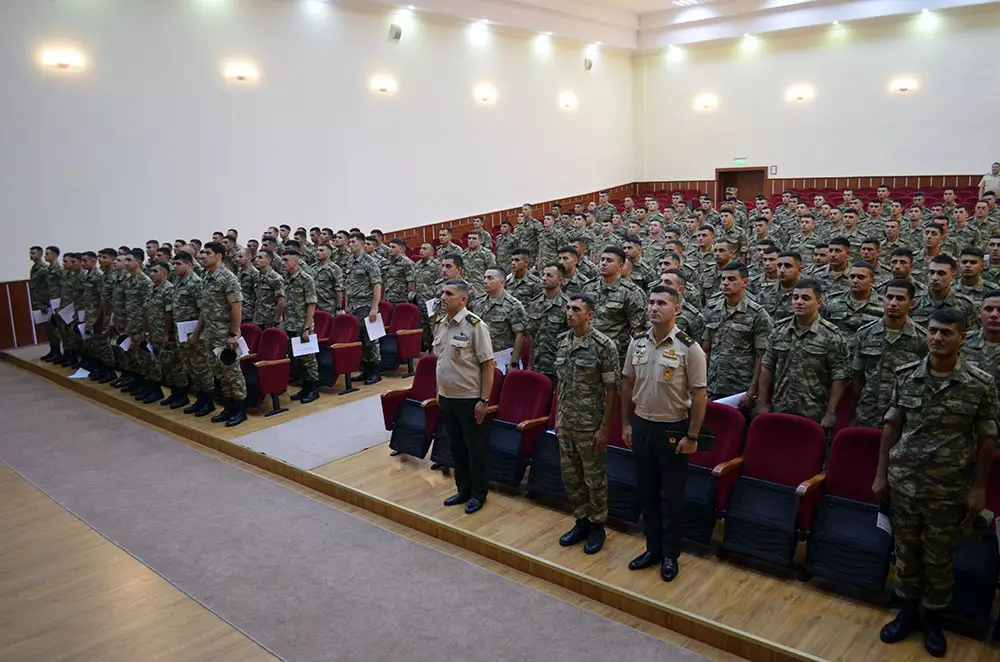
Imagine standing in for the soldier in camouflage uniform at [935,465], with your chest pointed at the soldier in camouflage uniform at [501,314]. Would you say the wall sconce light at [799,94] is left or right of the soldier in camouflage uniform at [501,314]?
right

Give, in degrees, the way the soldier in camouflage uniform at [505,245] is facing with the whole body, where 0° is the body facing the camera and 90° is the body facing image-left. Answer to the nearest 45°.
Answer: approximately 45°

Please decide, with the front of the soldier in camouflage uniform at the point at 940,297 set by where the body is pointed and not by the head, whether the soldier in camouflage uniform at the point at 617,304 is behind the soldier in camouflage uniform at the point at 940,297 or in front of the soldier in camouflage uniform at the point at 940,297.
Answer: in front

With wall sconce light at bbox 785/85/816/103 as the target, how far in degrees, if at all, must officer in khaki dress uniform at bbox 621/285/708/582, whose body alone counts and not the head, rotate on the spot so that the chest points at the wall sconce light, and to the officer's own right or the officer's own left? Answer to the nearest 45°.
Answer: approximately 135° to the officer's own right

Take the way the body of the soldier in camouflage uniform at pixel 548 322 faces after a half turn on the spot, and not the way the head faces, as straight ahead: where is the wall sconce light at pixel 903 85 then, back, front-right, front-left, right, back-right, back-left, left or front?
front

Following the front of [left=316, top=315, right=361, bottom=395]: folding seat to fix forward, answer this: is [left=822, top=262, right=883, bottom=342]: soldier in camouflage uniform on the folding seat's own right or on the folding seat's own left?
on the folding seat's own left

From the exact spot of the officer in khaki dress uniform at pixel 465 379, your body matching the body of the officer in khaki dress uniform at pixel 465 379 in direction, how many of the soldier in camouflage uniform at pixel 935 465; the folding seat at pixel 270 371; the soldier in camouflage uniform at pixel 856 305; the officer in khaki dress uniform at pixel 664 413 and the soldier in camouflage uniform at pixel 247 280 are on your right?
2

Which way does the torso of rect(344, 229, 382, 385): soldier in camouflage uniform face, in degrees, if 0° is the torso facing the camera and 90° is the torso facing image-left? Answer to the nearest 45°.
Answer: approximately 45°

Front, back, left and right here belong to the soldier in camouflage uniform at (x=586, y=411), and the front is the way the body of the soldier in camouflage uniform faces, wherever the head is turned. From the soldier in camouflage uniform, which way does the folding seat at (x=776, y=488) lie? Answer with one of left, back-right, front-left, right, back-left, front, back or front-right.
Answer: back-left

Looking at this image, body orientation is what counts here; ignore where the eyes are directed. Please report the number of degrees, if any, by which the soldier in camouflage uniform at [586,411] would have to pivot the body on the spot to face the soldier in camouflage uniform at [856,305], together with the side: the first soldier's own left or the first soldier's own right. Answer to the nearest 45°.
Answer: approximately 180°

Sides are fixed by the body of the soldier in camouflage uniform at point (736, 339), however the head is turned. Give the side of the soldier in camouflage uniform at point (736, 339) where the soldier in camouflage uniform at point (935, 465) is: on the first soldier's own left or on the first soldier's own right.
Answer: on the first soldier's own left

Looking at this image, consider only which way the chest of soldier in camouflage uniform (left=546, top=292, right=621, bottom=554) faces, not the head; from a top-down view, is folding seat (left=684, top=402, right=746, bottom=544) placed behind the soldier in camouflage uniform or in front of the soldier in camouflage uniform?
behind

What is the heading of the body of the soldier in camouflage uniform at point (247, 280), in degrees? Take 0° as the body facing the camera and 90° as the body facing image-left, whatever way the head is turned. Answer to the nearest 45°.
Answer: approximately 45°
